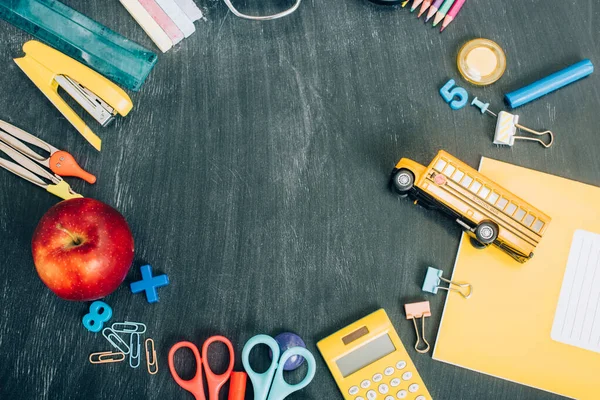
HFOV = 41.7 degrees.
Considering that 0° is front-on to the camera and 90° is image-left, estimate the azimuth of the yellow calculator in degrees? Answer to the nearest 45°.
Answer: approximately 0°
